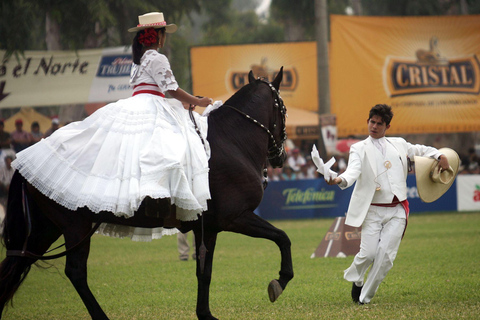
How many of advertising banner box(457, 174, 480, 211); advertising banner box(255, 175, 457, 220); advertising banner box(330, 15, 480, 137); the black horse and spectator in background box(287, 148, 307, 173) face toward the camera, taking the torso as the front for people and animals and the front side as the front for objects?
4

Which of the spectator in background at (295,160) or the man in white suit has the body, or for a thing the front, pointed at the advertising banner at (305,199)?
the spectator in background

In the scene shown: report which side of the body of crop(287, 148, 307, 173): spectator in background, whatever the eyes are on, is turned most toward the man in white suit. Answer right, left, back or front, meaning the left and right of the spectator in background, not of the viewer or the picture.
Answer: front

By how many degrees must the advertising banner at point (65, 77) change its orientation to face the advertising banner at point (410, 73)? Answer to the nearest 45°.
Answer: approximately 90° to its left

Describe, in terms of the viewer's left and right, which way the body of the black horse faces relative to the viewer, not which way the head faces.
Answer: facing to the right of the viewer

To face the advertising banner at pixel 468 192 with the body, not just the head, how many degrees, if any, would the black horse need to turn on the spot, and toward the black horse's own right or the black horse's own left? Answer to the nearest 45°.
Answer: approximately 45° to the black horse's own left

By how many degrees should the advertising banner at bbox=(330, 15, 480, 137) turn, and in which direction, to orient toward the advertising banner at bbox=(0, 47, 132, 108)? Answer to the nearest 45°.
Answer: approximately 45° to its right

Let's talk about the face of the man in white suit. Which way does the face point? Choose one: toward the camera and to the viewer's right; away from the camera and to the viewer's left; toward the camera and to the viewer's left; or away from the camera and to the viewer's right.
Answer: toward the camera and to the viewer's left

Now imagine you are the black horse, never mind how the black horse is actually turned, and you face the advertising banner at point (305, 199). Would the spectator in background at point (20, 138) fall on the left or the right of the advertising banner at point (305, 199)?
left

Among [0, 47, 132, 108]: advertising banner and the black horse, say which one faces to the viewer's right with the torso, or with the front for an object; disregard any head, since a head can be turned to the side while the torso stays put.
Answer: the black horse

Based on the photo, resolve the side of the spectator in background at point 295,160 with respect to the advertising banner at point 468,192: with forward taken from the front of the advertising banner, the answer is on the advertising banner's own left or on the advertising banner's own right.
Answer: on the advertising banner's own right

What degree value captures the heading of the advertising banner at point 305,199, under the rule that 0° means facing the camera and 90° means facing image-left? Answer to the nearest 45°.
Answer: approximately 0°
